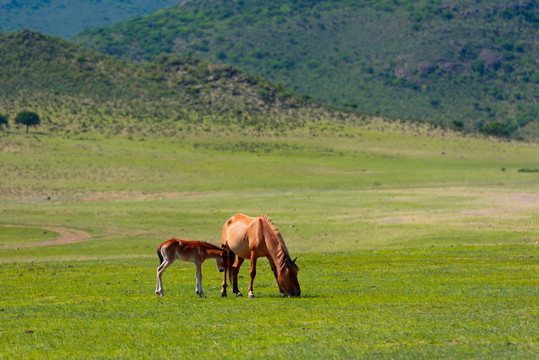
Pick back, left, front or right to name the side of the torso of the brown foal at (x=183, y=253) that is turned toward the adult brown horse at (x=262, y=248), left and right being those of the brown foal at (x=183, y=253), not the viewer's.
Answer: front

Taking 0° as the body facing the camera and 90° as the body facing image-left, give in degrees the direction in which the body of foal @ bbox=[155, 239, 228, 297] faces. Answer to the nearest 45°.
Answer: approximately 270°
